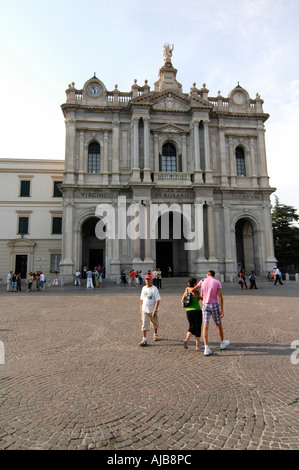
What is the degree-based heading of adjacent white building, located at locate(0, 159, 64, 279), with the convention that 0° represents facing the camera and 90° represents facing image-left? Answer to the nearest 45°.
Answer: approximately 0°

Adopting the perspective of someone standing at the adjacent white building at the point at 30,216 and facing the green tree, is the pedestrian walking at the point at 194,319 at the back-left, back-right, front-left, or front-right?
front-right

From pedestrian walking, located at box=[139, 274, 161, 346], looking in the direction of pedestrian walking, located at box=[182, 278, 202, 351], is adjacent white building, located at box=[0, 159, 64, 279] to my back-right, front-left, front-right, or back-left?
back-left

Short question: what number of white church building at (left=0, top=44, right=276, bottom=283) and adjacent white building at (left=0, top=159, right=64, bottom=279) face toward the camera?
2

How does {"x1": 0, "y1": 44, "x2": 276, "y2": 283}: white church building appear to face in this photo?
toward the camera

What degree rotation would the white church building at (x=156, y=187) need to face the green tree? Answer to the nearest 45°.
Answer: approximately 135° to its left

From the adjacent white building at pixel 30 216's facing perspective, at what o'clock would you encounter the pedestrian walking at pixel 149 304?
The pedestrian walking is roughly at 12 o'clock from the adjacent white building.

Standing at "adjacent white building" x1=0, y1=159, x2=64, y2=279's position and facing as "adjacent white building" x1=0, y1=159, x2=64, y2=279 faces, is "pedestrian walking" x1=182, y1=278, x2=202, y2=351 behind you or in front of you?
in front

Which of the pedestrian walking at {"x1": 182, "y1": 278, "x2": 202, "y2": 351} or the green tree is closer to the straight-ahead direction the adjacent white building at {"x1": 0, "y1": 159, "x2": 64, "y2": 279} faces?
the pedestrian walking

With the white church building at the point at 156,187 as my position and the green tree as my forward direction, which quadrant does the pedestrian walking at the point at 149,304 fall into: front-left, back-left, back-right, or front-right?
back-right

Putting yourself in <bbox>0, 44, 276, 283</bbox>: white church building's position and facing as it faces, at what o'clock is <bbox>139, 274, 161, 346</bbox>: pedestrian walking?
The pedestrian walking is roughly at 12 o'clock from the white church building.

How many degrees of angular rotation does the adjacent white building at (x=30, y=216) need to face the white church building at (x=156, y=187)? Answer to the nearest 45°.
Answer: approximately 45° to its left

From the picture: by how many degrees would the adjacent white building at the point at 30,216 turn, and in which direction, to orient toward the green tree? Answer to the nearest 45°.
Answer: approximately 90° to its left

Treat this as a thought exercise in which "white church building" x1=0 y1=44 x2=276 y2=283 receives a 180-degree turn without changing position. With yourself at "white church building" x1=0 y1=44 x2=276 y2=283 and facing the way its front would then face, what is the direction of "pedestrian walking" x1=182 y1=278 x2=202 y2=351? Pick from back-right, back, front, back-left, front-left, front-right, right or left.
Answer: back
